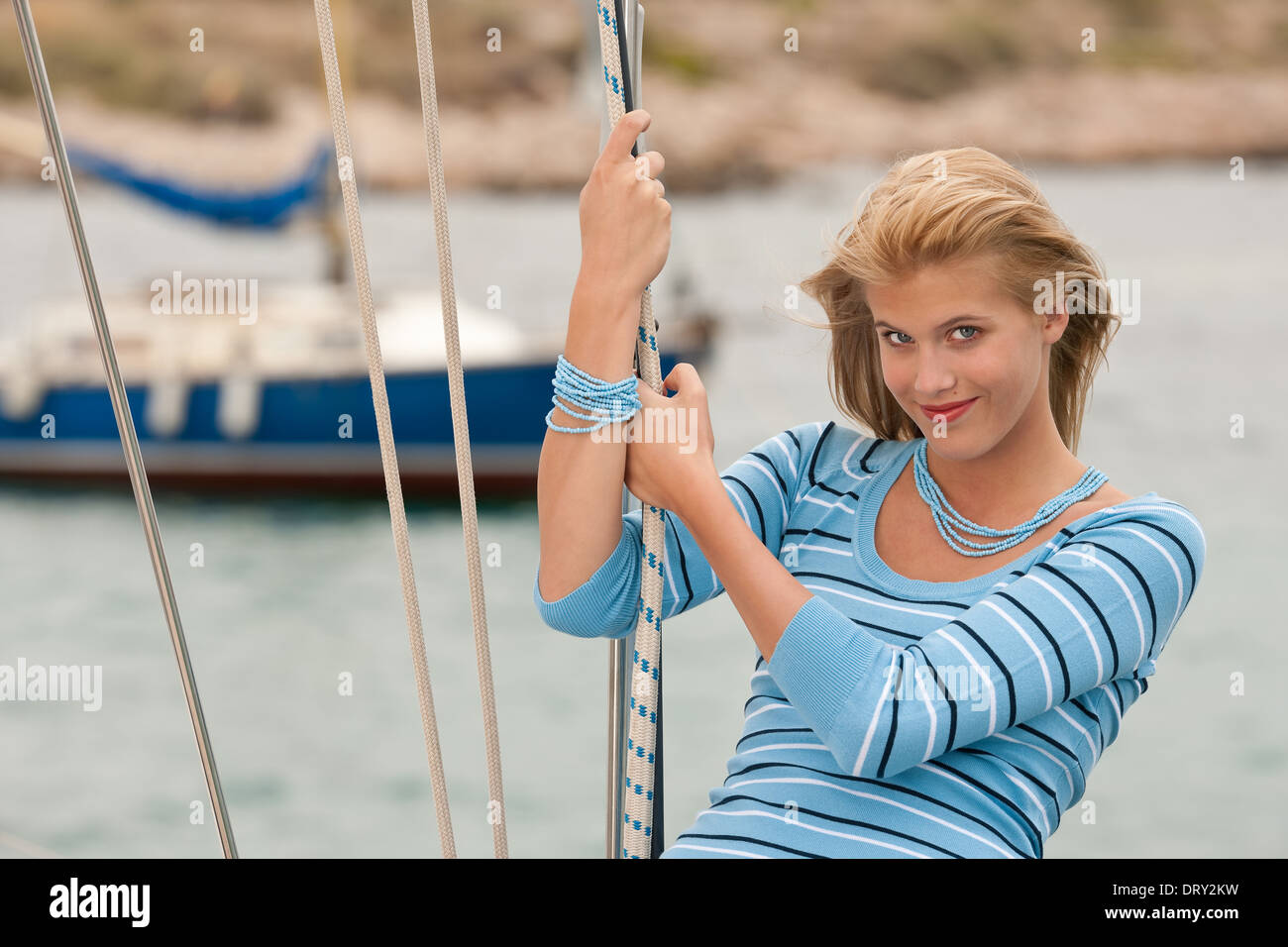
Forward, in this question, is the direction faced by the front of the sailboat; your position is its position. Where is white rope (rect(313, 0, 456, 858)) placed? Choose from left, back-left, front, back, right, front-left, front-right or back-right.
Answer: right

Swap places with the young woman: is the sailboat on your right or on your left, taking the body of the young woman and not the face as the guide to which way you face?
on your right

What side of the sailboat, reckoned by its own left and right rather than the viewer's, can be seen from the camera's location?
right

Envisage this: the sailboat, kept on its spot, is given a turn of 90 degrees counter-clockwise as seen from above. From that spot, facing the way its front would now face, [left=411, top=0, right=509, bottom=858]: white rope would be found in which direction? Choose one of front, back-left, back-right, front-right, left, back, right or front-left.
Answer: back

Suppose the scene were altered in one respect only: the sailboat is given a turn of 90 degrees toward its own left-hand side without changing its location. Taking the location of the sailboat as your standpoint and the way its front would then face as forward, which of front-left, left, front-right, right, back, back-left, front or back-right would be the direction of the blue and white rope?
back

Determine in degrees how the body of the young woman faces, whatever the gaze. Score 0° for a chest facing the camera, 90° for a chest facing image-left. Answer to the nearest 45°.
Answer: approximately 45°

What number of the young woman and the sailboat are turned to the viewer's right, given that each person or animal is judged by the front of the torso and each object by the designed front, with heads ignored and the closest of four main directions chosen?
1
